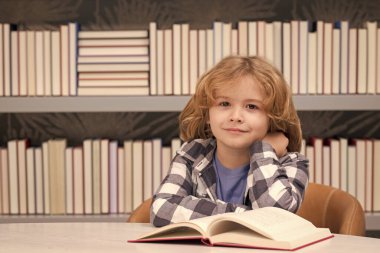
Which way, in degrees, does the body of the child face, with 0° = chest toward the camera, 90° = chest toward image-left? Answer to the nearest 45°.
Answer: approximately 0°
